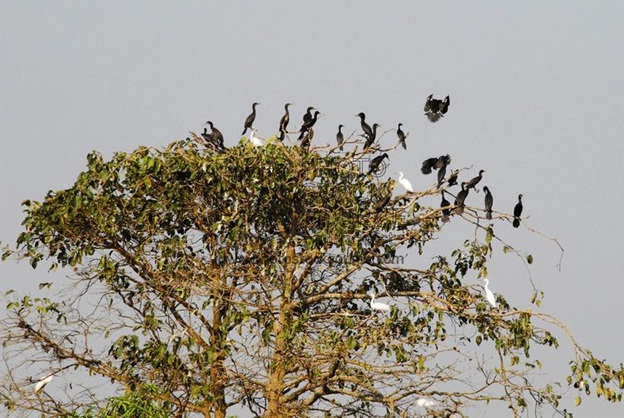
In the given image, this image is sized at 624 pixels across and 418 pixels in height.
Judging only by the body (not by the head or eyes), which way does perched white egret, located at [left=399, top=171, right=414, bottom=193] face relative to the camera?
to the viewer's left

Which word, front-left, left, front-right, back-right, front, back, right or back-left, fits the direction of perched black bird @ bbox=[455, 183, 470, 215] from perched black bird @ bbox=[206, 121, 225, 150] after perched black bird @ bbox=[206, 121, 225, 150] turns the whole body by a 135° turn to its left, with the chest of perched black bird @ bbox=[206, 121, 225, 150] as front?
front-left

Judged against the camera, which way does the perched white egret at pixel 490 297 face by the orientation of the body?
to the viewer's left

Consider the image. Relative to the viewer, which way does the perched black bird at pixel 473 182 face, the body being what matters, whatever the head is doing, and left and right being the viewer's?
facing to the right of the viewer

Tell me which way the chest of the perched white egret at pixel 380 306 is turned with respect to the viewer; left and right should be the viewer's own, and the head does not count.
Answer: facing to the left of the viewer

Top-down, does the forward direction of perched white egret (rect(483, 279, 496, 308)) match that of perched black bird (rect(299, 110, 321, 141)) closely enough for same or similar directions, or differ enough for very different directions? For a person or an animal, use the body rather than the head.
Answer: very different directions

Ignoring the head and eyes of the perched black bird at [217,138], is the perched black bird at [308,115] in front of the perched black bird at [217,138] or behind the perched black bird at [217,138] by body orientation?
behind
